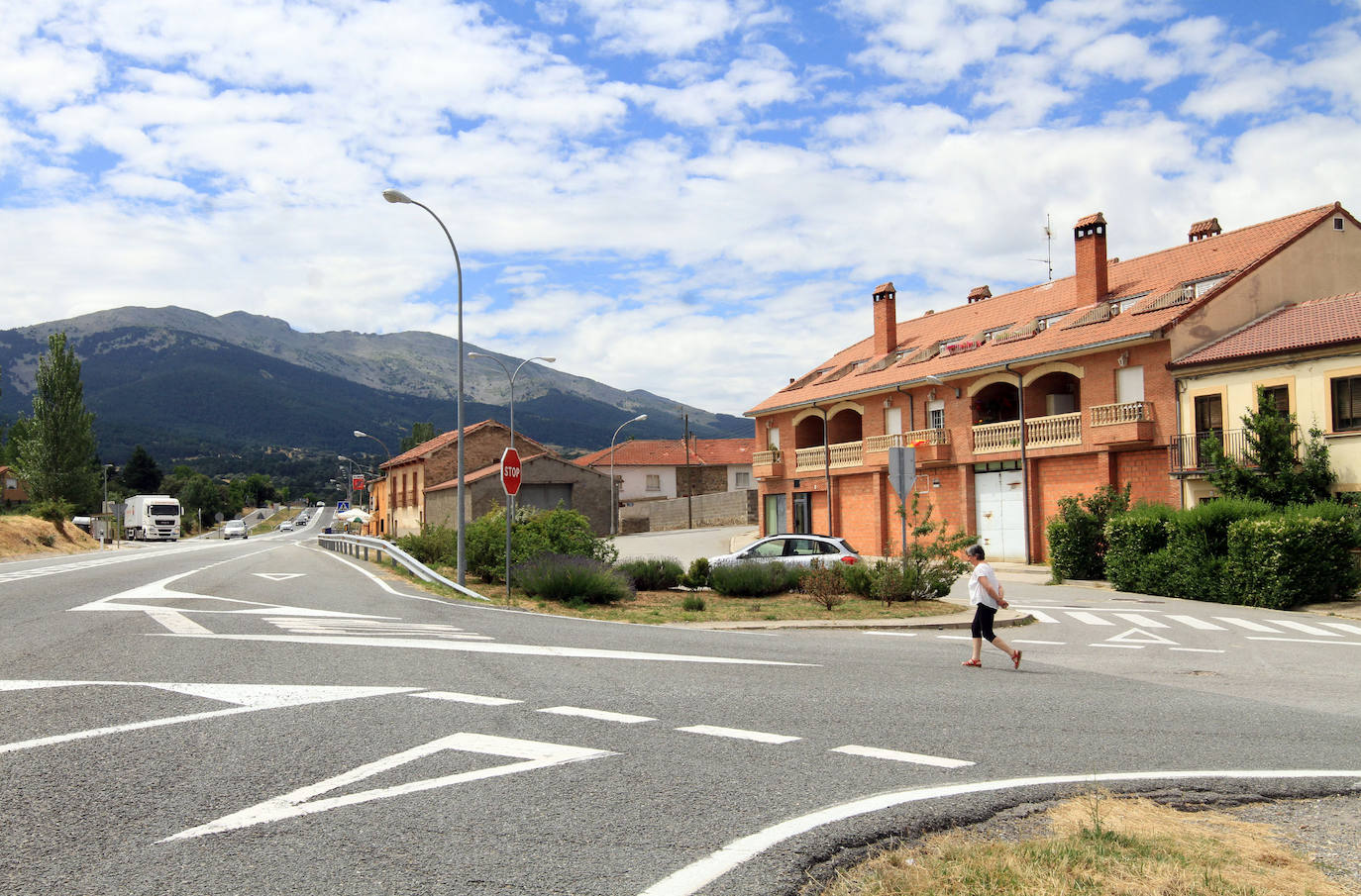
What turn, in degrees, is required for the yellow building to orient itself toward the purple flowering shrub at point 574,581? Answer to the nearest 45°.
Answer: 0° — it already faces it

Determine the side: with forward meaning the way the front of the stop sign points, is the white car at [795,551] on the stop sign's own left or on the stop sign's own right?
on the stop sign's own left

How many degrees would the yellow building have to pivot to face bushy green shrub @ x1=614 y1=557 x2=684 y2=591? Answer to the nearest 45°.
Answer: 0° — it already faces it

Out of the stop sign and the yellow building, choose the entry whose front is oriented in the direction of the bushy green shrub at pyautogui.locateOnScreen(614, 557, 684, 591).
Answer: the yellow building

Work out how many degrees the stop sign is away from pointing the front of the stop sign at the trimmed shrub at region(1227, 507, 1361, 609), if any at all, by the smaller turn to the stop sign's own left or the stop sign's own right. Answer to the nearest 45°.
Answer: approximately 45° to the stop sign's own left

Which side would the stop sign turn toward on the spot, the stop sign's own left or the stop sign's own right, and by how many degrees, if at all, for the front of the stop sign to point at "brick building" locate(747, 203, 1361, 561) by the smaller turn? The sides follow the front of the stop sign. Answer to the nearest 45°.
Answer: approximately 90° to the stop sign's own left
